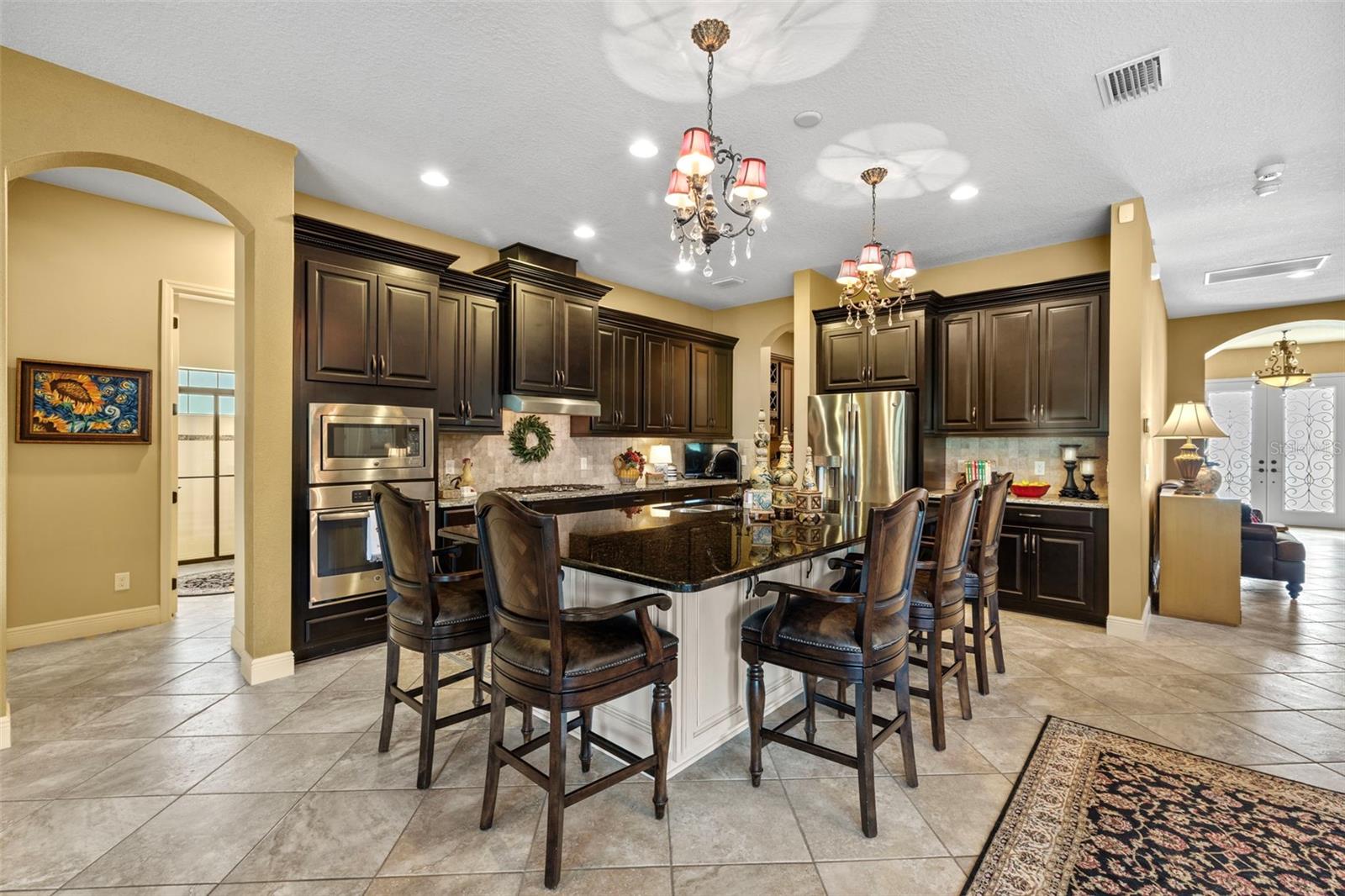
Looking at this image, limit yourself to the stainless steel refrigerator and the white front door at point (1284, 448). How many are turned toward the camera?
2

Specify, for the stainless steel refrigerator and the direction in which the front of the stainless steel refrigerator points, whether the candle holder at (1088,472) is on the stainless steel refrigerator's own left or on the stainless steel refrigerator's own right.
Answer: on the stainless steel refrigerator's own left

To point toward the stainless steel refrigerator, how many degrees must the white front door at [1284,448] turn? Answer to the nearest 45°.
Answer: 0° — it already faces it

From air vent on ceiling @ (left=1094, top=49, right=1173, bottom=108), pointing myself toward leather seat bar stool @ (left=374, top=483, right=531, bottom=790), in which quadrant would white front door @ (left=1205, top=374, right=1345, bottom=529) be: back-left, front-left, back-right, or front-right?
back-right

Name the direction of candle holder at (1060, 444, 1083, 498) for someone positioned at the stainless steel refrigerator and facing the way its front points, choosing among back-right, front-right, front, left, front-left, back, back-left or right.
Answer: left

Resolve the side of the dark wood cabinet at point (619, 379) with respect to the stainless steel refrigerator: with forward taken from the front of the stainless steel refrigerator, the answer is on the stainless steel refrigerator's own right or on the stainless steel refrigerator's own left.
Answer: on the stainless steel refrigerator's own right

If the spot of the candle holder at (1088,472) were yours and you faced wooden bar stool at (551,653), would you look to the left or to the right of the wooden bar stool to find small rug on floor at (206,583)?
right

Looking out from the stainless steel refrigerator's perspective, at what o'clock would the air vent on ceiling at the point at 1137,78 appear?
The air vent on ceiling is roughly at 11 o'clock from the stainless steel refrigerator.

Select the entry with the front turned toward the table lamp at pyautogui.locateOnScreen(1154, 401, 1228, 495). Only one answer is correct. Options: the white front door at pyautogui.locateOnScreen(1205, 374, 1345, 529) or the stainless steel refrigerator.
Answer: the white front door

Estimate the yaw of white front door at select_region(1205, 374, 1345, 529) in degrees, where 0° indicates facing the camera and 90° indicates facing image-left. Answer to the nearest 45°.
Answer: approximately 0°

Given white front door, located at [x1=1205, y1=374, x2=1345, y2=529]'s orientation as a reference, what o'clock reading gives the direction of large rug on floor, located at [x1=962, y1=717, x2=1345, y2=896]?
The large rug on floor is roughly at 12 o'clock from the white front door.
